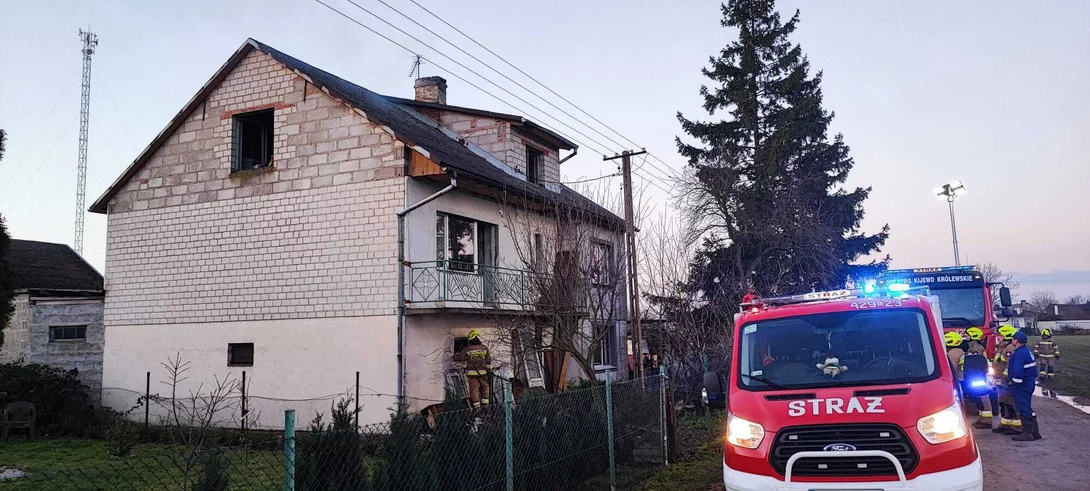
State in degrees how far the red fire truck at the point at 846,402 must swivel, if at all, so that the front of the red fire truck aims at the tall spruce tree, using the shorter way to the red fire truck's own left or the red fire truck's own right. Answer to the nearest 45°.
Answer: approximately 180°

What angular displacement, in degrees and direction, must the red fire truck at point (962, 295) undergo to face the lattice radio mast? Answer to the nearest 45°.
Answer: approximately 90° to its right

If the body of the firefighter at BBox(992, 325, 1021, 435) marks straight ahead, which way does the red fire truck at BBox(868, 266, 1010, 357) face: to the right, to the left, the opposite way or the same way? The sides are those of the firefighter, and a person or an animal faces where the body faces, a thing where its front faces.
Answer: to the left

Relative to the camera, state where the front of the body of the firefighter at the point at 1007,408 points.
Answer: to the viewer's left

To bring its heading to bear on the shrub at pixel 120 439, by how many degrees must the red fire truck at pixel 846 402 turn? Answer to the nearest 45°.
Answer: approximately 90° to its right

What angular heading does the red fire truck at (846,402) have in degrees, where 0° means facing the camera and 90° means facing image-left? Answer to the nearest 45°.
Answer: approximately 0°

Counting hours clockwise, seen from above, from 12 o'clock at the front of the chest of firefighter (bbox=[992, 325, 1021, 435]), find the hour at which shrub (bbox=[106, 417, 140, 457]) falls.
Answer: The shrub is roughly at 11 o'clock from the firefighter.

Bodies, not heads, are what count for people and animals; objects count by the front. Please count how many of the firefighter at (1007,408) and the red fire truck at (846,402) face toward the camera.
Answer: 1

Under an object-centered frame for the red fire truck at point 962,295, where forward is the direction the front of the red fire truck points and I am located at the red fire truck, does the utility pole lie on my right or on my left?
on my right

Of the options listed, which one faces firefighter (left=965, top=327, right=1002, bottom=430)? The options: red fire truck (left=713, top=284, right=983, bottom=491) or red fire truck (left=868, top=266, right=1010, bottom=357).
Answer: red fire truck (left=868, top=266, right=1010, bottom=357)
